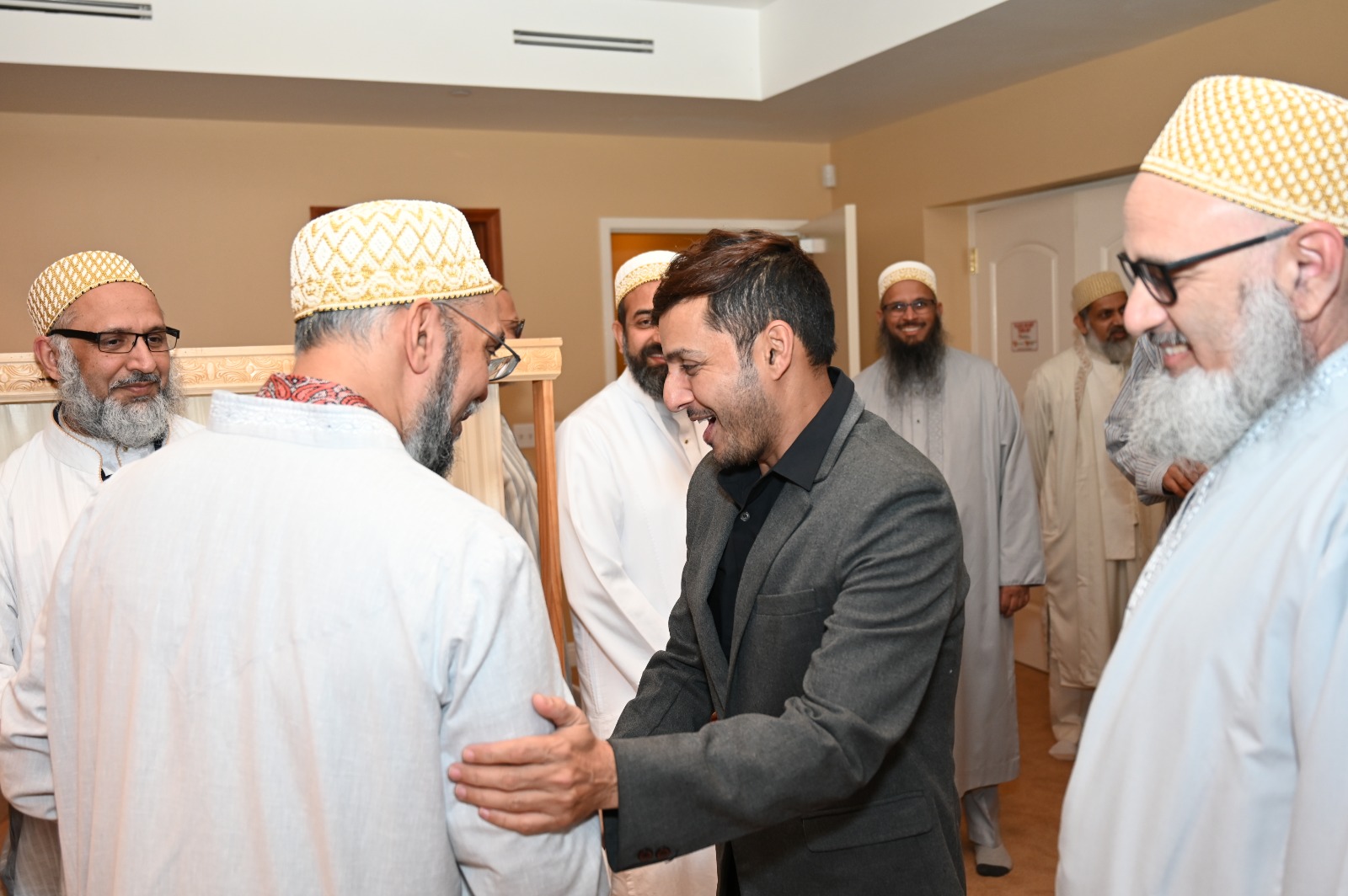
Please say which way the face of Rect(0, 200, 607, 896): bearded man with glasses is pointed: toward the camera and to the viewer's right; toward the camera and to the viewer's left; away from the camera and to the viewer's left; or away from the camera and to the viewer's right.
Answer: away from the camera and to the viewer's right

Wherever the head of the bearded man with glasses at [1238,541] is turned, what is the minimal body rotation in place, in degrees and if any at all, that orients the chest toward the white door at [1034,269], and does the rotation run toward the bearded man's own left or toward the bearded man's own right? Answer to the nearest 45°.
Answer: approximately 90° to the bearded man's own right

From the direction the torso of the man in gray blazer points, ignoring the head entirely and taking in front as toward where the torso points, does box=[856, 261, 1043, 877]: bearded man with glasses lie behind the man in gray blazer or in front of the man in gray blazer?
behind

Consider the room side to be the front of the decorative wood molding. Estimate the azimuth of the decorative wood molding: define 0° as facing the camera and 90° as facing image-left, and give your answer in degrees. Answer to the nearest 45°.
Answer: approximately 0°

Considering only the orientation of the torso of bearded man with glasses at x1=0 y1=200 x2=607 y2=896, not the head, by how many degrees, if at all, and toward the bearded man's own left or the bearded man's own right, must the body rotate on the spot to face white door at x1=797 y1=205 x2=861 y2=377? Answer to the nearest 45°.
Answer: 0° — they already face it

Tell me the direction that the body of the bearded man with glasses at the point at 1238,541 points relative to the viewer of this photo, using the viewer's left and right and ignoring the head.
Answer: facing to the left of the viewer

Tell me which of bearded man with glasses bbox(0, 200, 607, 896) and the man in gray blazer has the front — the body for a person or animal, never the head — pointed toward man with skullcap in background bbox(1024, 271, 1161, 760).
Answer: the bearded man with glasses

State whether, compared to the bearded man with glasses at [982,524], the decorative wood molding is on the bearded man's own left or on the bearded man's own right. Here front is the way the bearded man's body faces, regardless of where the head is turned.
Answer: on the bearded man's own right
